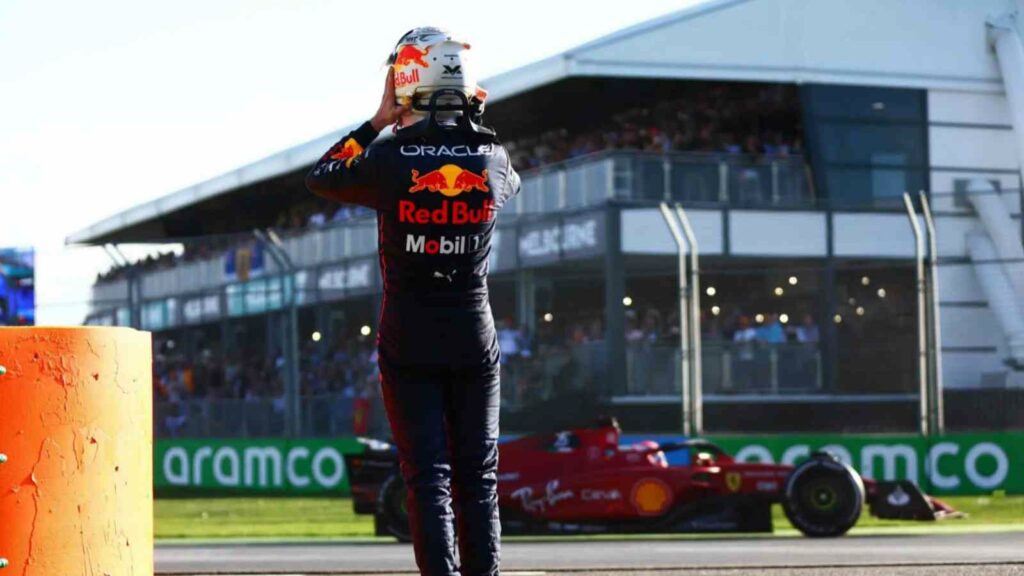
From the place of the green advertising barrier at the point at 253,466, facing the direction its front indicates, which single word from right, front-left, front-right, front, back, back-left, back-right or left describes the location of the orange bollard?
front

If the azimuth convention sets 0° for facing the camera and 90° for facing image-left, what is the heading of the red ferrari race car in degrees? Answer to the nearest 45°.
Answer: approximately 270°

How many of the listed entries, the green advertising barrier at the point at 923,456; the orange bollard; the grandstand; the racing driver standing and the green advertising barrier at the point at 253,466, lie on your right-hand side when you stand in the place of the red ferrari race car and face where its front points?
2

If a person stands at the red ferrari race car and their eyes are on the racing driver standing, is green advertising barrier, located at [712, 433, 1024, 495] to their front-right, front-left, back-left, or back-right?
back-left

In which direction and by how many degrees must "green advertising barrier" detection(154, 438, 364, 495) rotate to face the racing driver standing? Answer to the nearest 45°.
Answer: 0° — it already faces them

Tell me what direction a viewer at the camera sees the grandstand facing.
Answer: facing the viewer and to the left of the viewer

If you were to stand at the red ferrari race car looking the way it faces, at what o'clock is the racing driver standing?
The racing driver standing is roughly at 3 o'clock from the red ferrari race car.

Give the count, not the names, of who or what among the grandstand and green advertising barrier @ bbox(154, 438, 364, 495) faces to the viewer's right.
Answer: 0

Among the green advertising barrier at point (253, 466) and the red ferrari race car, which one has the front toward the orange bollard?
the green advertising barrier

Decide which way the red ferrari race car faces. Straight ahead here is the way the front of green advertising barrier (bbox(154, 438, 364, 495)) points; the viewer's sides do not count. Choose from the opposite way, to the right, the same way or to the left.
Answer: to the left

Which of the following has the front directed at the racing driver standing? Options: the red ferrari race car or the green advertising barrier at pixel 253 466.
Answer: the green advertising barrier

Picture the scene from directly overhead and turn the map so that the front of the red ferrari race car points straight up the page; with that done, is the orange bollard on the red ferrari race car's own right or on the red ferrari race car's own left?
on the red ferrari race car's own right

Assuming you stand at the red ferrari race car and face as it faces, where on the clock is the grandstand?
The grandstand is roughly at 9 o'clock from the red ferrari race car.
